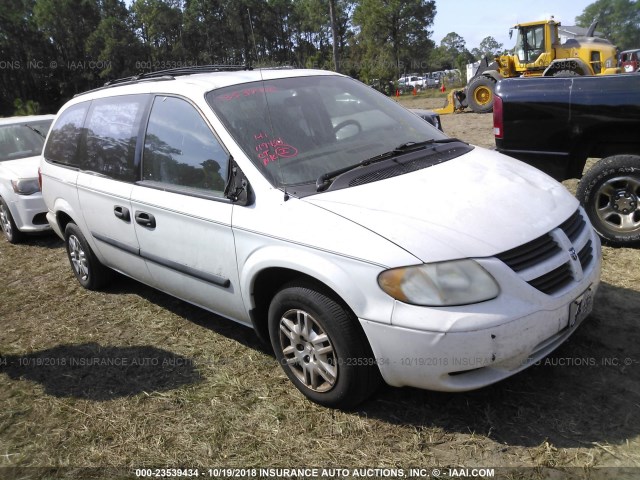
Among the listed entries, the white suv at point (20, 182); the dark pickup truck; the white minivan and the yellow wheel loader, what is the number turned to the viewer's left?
1

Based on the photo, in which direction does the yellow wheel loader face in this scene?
to the viewer's left

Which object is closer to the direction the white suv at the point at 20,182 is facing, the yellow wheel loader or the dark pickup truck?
the dark pickup truck

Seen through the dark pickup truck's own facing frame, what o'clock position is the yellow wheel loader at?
The yellow wheel loader is roughly at 9 o'clock from the dark pickup truck.

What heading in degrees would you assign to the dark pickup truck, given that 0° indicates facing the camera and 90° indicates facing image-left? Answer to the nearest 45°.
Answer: approximately 270°

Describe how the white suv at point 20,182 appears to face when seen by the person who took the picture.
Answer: facing the viewer and to the right of the viewer

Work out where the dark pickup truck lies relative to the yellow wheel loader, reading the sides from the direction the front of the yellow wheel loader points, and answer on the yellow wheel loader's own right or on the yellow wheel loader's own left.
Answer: on the yellow wheel loader's own left

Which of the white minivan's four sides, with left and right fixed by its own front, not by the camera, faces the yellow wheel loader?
left
